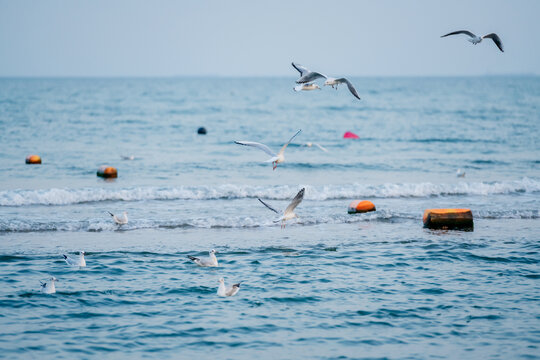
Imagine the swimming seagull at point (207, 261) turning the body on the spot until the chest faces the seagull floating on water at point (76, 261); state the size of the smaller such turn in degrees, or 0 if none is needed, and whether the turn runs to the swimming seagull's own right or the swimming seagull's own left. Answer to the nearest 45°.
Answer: approximately 180°

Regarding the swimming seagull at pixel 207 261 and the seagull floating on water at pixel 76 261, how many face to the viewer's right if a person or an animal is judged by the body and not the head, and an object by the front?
2

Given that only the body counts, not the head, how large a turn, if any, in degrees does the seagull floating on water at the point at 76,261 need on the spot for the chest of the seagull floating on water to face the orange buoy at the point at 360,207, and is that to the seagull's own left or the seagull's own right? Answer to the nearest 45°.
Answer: approximately 45° to the seagull's own left

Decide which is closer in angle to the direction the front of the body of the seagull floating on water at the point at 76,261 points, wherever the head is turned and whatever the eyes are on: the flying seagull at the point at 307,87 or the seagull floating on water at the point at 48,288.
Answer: the flying seagull

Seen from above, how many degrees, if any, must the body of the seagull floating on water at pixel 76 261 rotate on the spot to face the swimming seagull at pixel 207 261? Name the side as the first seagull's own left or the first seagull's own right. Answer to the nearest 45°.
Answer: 0° — it already faces it

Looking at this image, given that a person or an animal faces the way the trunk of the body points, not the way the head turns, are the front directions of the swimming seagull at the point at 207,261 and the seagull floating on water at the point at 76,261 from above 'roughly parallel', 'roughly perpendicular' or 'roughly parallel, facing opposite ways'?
roughly parallel

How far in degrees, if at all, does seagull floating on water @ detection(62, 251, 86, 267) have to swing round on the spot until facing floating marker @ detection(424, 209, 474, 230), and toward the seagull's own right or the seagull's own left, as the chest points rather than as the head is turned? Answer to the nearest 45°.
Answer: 0° — it already faces it

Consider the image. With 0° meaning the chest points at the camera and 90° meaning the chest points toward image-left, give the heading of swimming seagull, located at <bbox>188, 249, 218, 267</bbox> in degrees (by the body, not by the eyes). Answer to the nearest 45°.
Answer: approximately 270°

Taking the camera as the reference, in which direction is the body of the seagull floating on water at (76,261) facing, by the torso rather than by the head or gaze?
to the viewer's right
